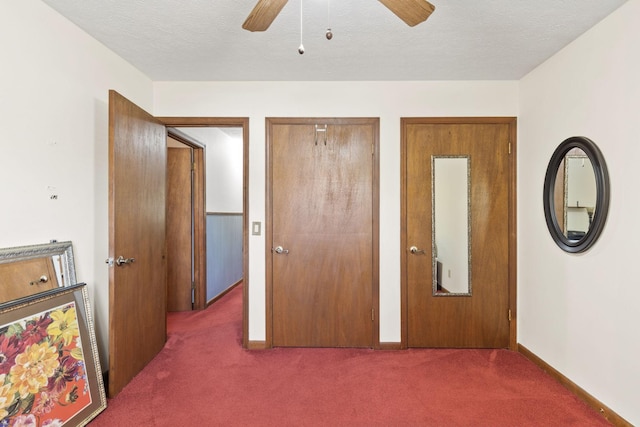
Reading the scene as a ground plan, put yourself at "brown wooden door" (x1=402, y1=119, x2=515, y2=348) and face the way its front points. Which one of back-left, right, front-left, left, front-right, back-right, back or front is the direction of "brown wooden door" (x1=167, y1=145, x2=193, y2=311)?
right

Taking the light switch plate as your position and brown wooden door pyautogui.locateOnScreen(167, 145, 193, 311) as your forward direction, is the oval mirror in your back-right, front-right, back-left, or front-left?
back-right

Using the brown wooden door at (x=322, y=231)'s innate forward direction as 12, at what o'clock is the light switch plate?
The light switch plate is roughly at 3 o'clock from the brown wooden door.

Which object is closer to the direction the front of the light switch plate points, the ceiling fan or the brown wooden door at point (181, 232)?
the ceiling fan

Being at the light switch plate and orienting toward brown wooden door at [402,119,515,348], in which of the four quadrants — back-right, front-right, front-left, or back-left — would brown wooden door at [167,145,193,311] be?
back-left

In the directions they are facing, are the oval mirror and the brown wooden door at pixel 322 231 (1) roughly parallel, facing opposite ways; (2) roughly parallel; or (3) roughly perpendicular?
roughly perpendicular

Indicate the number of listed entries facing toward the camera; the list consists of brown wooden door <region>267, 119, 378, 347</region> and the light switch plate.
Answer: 2

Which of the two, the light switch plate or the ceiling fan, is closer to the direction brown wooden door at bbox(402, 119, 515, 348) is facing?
the ceiling fan

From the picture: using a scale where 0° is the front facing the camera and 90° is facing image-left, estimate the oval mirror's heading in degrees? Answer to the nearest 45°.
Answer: approximately 45°

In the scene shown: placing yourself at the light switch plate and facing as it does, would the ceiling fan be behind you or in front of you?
in front
